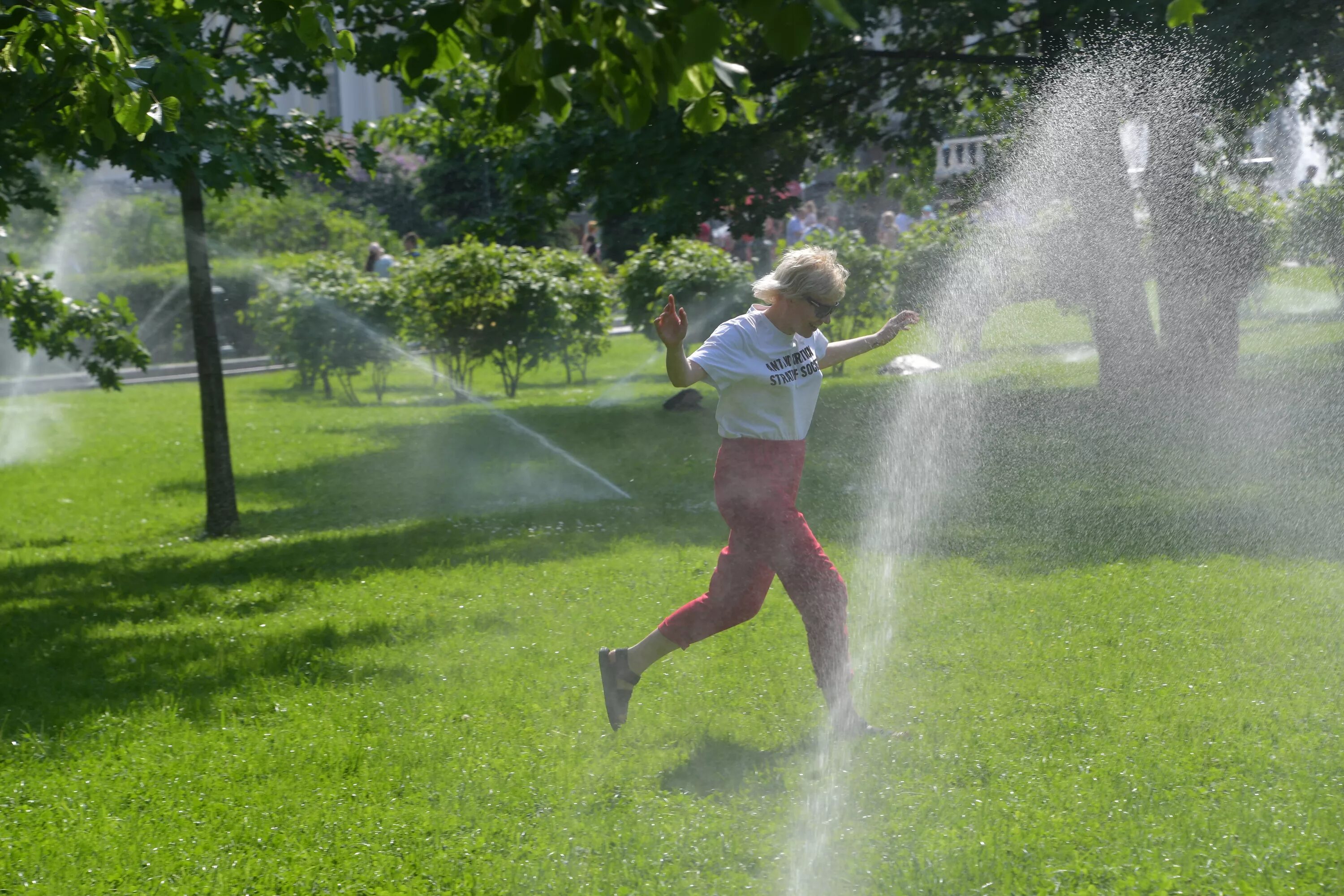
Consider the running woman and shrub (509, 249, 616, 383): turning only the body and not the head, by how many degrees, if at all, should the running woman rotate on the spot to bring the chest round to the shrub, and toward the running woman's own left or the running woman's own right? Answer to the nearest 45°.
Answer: approximately 135° to the running woman's own left

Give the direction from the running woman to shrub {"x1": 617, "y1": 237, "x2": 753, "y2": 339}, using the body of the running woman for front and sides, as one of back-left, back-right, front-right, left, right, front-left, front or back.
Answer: back-left

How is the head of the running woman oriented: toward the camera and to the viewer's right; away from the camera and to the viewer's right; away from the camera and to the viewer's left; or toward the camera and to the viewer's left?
toward the camera and to the viewer's right

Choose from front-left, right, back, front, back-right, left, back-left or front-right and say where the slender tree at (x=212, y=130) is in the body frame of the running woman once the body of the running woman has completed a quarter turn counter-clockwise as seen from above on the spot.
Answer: left

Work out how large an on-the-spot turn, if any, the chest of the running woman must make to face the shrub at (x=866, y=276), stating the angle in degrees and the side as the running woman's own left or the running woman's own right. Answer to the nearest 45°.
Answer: approximately 135° to the running woman's own left

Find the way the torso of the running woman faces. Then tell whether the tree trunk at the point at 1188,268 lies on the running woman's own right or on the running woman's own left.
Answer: on the running woman's own left

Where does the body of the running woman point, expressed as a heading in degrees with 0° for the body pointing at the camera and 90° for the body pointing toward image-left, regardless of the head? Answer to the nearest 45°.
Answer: approximately 315°

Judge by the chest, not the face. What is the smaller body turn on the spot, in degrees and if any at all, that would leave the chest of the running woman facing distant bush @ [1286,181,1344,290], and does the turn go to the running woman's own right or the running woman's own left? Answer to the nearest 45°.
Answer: approximately 90° to the running woman's own left

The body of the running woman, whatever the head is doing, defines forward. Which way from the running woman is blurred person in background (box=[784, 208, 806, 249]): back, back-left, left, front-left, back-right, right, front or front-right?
back-left
